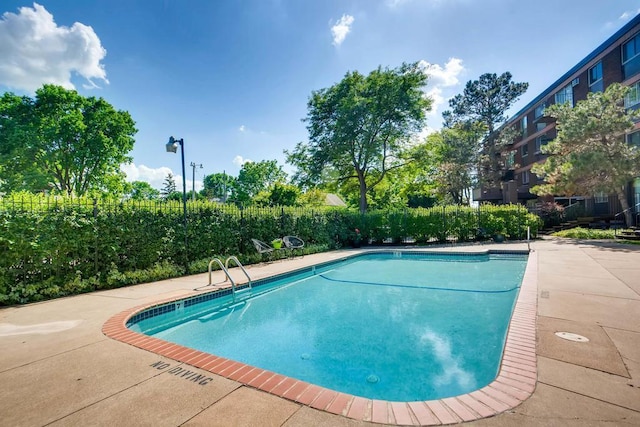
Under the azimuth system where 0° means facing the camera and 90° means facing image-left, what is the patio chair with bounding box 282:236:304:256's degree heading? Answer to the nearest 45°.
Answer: approximately 315°

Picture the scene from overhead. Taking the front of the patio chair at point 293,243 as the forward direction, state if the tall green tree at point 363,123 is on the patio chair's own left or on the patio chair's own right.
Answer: on the patio chair's own left

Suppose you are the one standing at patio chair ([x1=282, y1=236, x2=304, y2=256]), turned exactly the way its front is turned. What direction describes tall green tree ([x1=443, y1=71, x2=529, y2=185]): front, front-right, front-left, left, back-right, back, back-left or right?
left

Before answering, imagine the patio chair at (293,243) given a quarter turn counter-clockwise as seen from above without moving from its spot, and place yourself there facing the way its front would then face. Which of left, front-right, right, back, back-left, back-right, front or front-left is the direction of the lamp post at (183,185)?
back

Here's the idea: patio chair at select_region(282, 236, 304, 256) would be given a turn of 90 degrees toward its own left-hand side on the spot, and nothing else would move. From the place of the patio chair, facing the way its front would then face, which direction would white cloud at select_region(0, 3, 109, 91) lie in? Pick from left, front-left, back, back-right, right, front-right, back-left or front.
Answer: back-left

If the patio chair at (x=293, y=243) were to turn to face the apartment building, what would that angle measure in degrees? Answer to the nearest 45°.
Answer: approximately 45° to its left

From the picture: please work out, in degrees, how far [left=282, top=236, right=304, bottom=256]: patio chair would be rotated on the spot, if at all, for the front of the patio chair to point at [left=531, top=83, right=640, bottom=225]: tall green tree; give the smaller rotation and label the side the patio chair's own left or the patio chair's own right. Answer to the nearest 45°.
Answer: approximately 45° to the patio chair's own left

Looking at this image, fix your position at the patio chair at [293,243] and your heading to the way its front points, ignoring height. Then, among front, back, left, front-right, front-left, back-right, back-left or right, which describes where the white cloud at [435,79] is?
left
